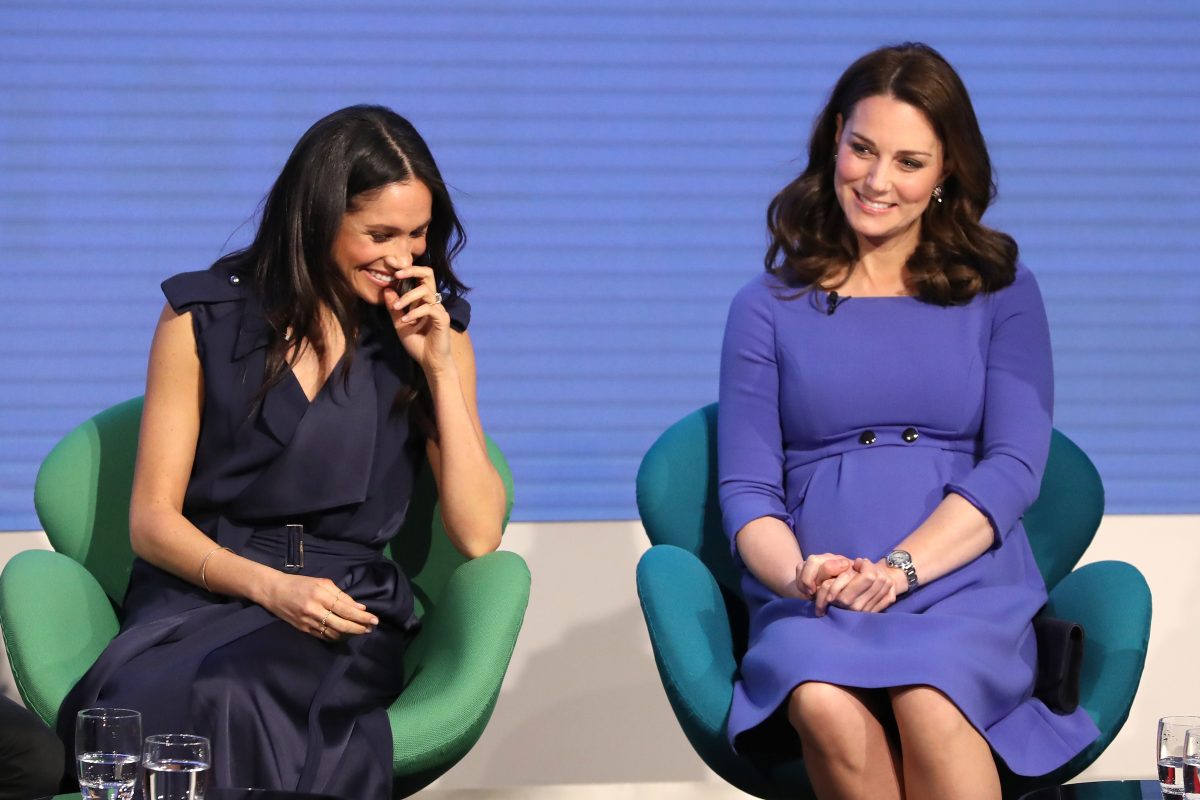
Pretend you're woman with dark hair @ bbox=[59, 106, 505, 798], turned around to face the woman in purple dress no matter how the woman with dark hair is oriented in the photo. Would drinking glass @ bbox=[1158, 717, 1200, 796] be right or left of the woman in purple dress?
right

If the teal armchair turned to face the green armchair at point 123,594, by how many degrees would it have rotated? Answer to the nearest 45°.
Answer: approximately 90° to its right

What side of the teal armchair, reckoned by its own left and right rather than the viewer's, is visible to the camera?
front

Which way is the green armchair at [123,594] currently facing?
toward the camera

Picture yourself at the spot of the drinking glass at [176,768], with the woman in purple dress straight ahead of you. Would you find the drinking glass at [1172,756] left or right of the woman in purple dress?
right

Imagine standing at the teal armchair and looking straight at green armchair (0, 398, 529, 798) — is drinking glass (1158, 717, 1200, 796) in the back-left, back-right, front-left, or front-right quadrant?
back-left

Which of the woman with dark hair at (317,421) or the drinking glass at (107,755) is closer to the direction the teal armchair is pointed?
the drinking glass

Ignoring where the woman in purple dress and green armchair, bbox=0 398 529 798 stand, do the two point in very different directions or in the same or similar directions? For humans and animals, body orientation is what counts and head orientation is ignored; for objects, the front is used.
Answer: same or similar directions

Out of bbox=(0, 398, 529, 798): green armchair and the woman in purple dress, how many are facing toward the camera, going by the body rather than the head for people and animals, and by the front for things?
2

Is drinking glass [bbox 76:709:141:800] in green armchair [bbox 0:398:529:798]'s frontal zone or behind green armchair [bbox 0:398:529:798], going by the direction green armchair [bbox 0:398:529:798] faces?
frontal zone

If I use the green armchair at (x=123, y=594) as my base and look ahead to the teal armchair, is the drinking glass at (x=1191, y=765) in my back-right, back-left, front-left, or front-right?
front-right

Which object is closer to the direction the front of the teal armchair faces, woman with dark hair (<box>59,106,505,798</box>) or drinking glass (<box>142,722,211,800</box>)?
the drinking glass

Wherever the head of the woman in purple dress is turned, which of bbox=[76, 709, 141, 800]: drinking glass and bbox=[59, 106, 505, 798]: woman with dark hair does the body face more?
the drinking glass

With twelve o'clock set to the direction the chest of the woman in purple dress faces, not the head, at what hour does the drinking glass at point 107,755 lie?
The drinking glass is roughly at 1 o'clock from the woman in purple dress.

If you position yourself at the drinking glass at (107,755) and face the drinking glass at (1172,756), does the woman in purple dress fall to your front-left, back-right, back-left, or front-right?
front-left

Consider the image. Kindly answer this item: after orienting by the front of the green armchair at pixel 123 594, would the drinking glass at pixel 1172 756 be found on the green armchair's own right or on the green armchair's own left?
on the green armchair's own left

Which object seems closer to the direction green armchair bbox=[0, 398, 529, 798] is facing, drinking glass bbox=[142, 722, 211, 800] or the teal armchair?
the drinking glass
